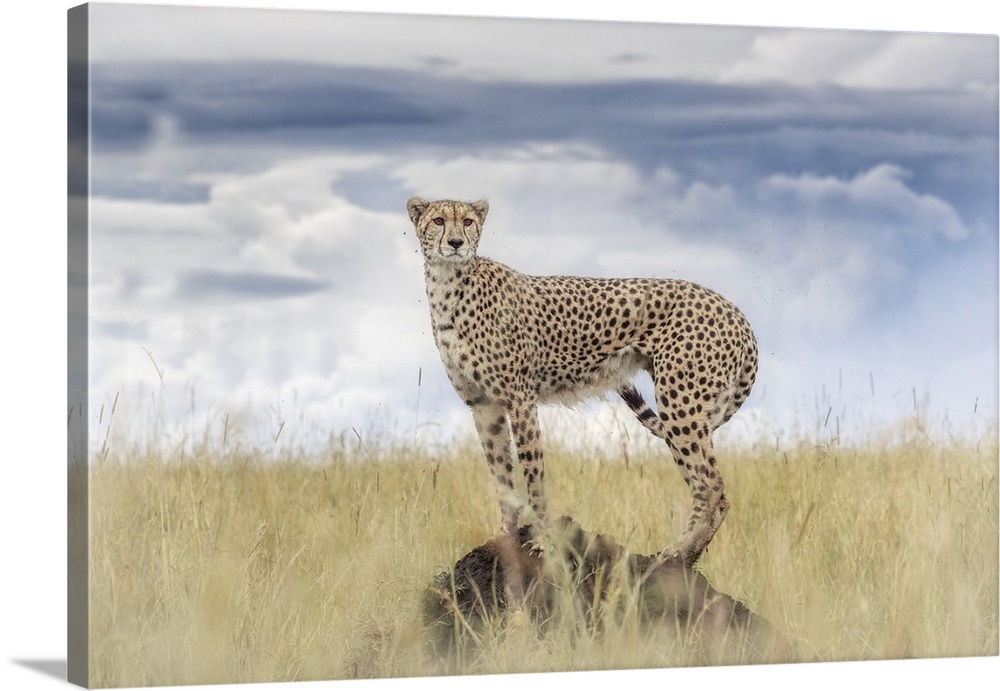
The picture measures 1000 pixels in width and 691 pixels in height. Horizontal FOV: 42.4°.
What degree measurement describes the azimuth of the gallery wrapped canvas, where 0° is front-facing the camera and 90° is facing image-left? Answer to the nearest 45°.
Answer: approximately 315°
